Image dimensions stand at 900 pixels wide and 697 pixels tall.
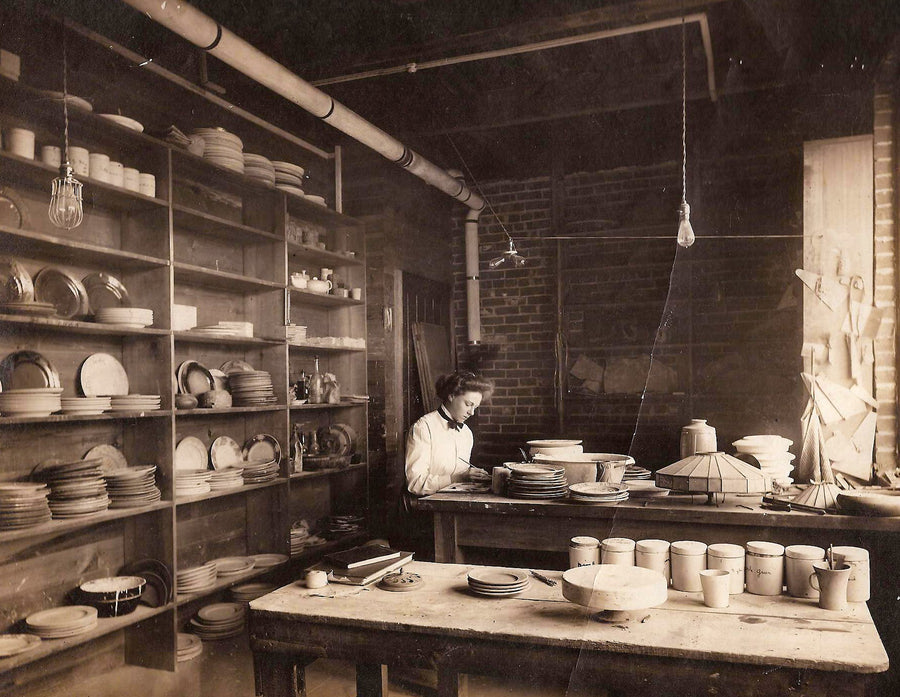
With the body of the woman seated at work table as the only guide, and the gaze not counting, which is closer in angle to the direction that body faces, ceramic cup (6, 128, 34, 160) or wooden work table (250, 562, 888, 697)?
the wooden work table

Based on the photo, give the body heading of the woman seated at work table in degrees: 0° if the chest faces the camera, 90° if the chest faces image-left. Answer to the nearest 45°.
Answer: approximately 315°

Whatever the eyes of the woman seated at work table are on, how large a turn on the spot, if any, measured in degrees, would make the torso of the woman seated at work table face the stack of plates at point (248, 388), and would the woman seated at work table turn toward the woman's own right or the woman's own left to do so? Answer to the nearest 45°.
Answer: approximately 135° to the woman's own right

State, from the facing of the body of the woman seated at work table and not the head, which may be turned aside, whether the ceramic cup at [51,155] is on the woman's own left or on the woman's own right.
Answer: on the woman's own right

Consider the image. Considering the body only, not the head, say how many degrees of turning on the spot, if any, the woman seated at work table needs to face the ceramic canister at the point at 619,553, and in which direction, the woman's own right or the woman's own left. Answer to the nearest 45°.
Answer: approximately 45° to the woman's own right

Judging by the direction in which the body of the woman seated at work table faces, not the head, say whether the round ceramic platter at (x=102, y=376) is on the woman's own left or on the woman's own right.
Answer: on the woman's own right

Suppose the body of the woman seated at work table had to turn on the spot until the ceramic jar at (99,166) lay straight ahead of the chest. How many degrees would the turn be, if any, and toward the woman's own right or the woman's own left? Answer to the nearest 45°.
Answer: approximately 90° to the woman's own right

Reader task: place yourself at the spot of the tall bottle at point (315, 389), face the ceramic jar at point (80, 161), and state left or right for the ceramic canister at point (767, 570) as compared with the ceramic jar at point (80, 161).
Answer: left

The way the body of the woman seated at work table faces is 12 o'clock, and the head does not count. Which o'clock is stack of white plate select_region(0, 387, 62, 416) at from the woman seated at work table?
The stack of white plate is roughly at 3 o'clock from the woman seated at work table.

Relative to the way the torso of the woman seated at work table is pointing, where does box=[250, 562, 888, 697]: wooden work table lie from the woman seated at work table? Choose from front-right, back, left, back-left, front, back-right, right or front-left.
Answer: front-right

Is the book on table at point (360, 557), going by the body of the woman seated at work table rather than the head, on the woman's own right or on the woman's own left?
on the woman's own right
